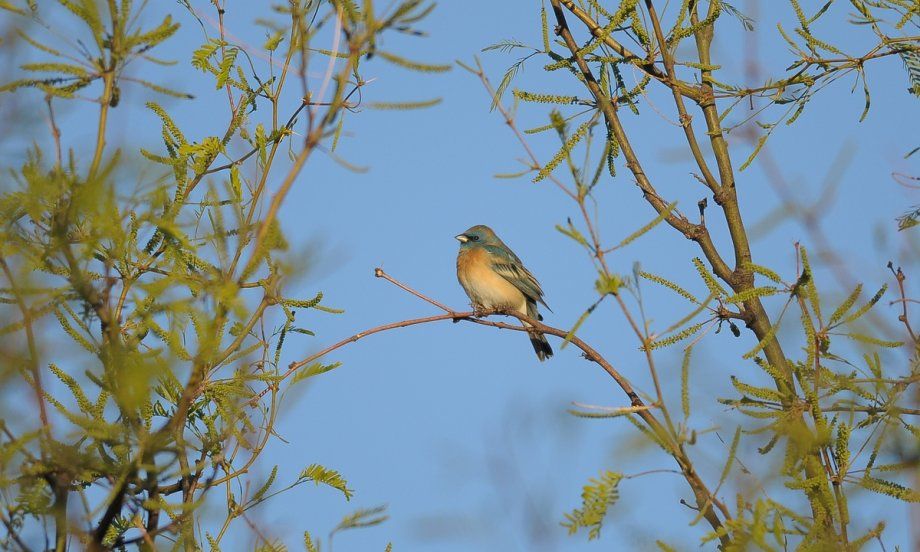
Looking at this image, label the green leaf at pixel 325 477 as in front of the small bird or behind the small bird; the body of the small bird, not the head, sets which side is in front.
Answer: in front

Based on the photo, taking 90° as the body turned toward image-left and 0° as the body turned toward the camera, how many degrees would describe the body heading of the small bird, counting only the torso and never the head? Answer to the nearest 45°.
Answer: approximately 45°
